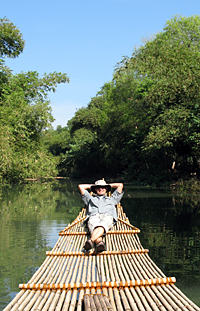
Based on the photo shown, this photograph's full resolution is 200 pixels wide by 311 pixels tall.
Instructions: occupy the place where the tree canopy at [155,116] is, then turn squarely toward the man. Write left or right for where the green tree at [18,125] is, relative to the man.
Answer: right

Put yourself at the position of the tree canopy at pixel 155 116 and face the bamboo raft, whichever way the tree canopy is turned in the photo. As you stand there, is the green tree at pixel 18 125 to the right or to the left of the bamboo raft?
right

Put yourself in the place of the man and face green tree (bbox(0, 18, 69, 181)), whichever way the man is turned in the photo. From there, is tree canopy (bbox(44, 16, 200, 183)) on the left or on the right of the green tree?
right
